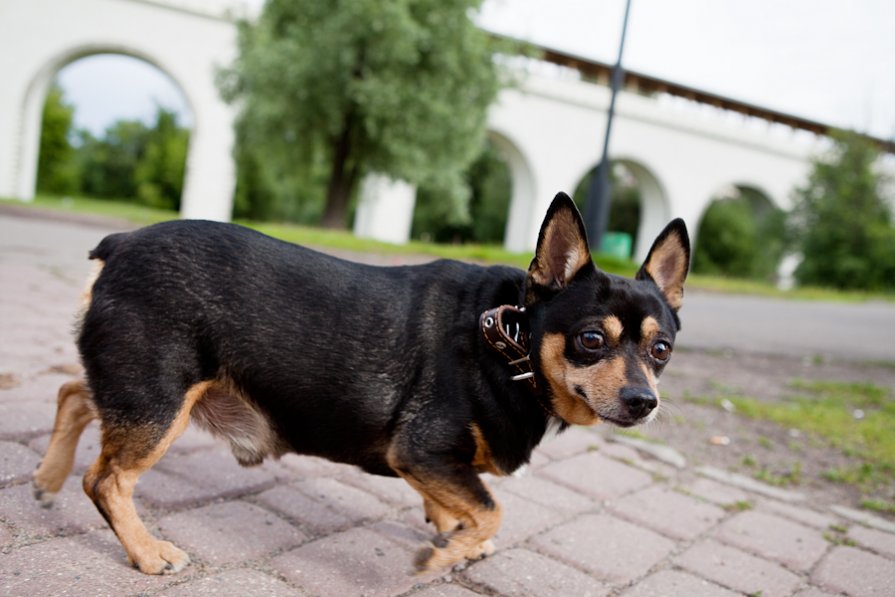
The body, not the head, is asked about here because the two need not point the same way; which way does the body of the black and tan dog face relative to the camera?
to the viewer's right

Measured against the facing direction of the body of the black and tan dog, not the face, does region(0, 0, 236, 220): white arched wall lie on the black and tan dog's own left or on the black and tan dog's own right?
on the black and tan dog's own left

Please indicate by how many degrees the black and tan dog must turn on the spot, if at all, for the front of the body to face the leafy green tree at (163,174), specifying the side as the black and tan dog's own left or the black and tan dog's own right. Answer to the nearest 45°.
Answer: approximately 90° to the black and tan dog's own left

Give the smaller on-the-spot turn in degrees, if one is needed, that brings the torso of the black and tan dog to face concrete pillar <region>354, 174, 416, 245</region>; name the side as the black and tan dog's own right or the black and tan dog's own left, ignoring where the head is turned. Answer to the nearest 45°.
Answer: approximately 90° to the black and tan dog's own left

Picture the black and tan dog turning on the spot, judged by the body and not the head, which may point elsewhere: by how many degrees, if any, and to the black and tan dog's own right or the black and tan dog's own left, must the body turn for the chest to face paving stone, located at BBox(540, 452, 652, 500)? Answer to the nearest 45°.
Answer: approximately 45° to the black and tan dog's own left

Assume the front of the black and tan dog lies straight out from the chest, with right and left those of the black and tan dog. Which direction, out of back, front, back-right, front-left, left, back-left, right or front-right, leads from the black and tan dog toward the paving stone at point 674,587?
front

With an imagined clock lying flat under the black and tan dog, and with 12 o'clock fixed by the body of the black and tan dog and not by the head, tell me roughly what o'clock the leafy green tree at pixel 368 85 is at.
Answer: The leafy green tree is roughly at 9 o'clock from the black and tan dog.

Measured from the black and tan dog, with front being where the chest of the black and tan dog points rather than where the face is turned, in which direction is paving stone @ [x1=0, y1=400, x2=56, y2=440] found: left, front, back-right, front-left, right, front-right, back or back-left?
back-left

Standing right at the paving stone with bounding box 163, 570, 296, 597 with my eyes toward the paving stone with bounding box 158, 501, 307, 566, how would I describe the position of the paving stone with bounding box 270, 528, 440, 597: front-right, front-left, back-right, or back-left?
front-right

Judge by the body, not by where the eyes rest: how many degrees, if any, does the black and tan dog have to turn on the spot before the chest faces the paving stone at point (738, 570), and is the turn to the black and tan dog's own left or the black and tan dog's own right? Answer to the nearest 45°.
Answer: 0° — it already faces it

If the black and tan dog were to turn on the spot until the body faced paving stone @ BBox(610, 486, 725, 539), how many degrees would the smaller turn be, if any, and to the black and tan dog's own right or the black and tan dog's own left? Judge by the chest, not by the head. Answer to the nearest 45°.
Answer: approximately 45° to the black and tan dog's own left

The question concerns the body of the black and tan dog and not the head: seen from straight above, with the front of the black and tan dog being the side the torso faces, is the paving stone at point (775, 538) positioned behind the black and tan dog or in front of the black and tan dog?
in front
